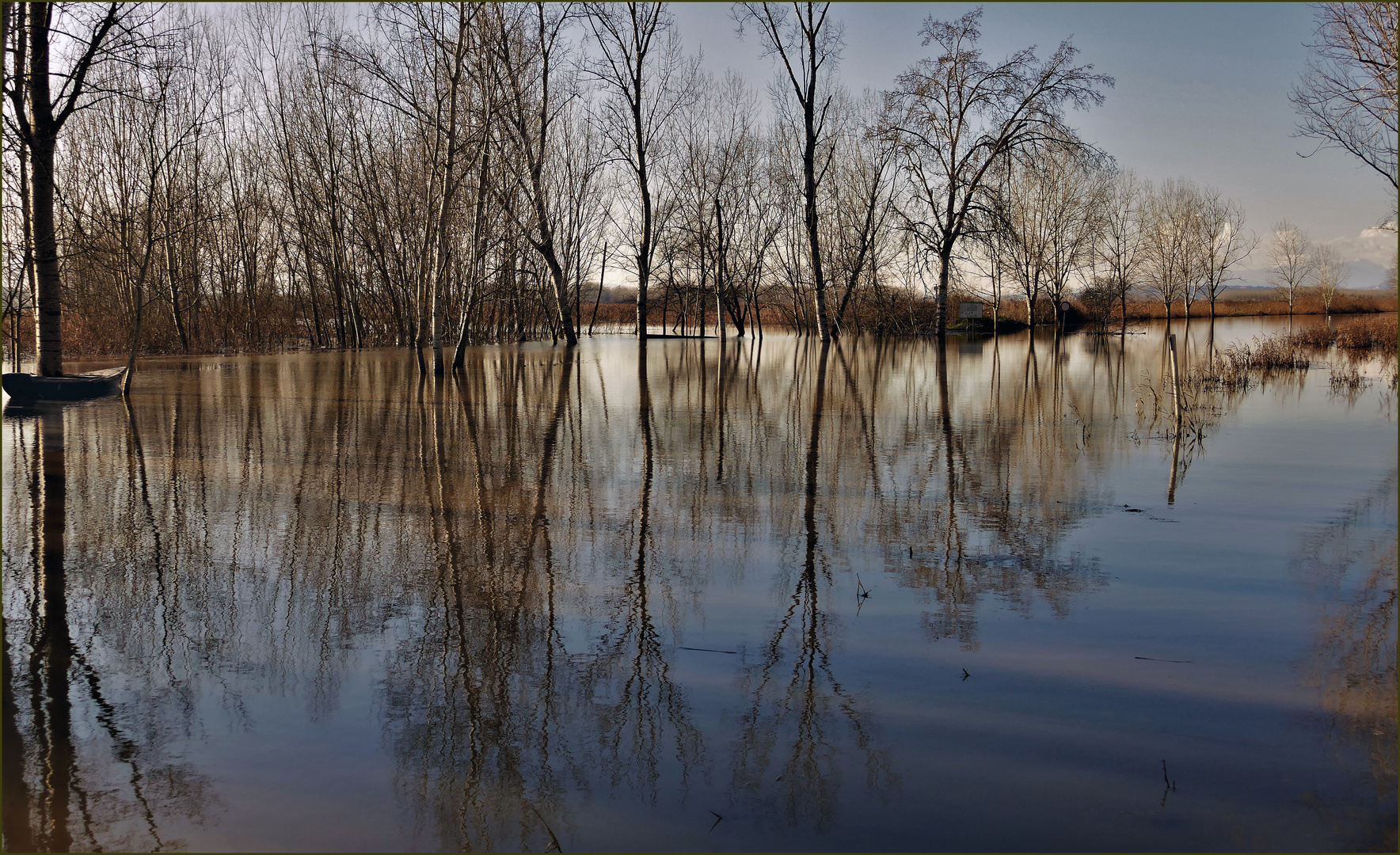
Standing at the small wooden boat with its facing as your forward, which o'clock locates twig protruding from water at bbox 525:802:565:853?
The twig protruding from water is roughly at 3 o'clock from the small wooden boat.

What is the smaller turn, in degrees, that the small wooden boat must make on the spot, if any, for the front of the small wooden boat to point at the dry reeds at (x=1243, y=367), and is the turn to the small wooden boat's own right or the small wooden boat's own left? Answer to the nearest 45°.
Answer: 0° — it already faces it

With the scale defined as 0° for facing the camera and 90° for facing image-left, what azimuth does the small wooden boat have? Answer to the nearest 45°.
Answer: approximately 270°

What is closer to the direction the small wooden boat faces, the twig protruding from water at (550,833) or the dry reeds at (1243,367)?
the dry reeds

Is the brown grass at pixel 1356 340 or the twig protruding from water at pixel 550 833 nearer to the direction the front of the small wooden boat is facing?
the brown grass
